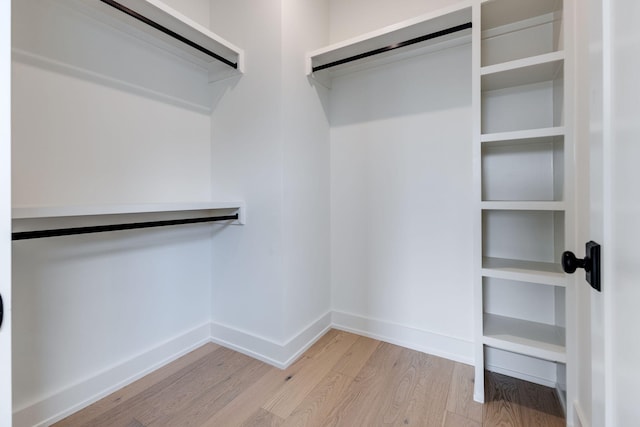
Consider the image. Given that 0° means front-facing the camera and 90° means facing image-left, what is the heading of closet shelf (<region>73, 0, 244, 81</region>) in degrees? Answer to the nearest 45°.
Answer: approximately 315°

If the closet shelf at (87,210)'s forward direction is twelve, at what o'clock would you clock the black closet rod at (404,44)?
The black closet rod is roughly at 11 o'clock from the closet shelf.

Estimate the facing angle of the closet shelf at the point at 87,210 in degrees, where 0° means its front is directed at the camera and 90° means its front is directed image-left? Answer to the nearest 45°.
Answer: approximately 315°

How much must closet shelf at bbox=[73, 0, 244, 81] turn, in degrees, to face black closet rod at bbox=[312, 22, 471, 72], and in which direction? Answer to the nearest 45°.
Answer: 0° — it already faces it

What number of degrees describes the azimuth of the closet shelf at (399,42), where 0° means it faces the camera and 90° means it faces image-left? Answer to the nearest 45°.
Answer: approximately 45°
